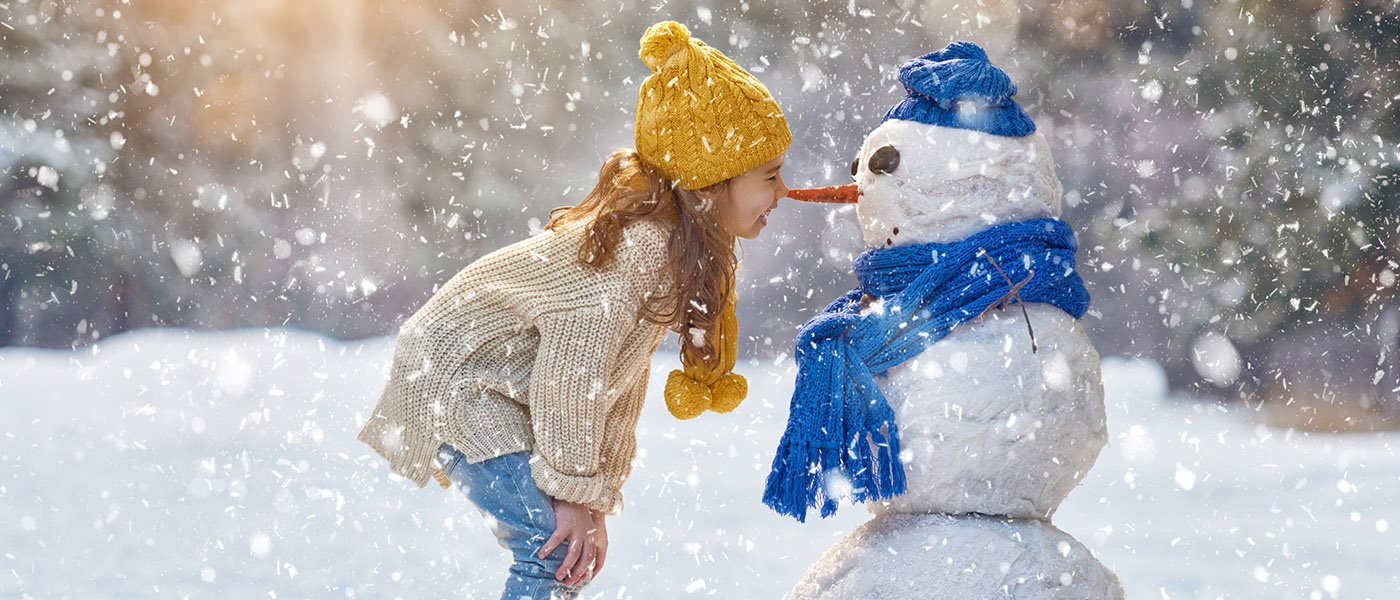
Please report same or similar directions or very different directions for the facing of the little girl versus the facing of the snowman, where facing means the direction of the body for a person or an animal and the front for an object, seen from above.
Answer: very different directions

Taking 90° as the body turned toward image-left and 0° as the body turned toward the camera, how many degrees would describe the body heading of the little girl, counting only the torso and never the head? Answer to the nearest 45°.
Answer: approximately 270°

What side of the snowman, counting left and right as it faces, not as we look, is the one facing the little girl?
front

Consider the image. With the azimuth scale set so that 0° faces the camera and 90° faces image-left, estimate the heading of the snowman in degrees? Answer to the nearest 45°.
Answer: approximately 90°

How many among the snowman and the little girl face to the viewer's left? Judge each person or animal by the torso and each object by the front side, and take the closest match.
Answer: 1

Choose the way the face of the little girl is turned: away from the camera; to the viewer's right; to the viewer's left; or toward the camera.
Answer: to the viewer's right

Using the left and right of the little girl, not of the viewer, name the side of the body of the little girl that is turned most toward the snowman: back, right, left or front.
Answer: front
